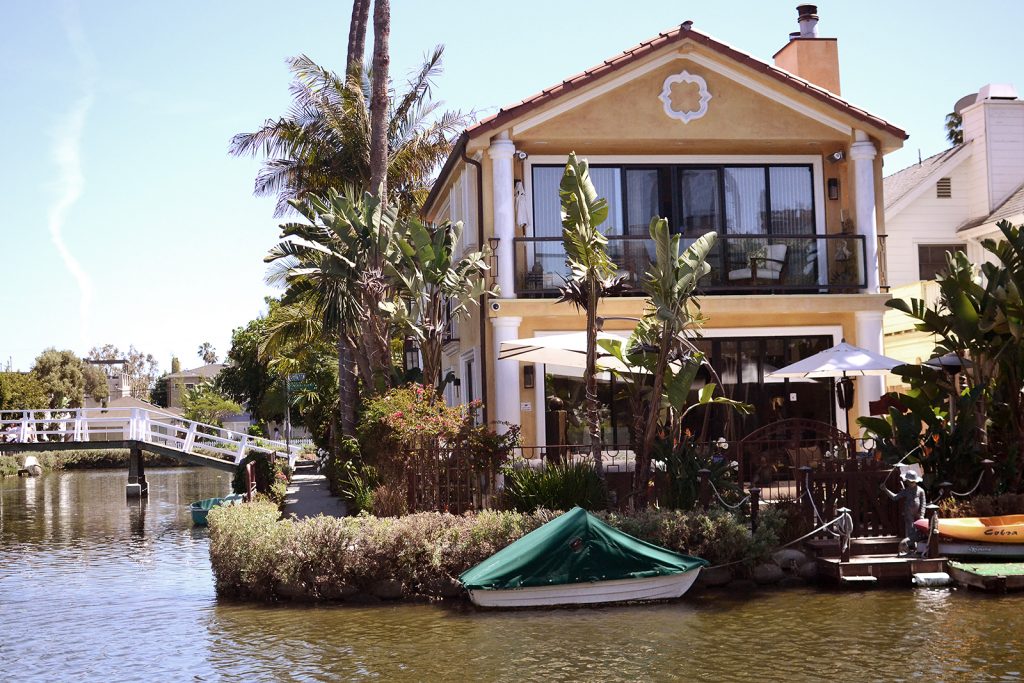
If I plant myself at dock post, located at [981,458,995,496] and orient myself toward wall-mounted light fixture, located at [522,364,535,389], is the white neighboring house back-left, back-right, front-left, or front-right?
front-right

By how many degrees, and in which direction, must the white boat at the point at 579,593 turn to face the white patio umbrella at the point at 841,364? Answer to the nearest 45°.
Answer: approximately 45° to its left

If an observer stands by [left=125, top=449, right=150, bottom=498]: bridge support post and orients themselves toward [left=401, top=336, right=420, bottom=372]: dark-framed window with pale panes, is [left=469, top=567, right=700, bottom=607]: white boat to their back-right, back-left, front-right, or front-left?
front-right

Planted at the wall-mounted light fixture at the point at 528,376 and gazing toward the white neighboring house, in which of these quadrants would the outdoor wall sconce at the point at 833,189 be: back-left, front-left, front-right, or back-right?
front-right

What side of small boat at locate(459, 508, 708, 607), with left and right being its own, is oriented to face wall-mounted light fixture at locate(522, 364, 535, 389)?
left

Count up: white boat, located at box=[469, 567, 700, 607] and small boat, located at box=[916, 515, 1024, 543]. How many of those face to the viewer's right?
1

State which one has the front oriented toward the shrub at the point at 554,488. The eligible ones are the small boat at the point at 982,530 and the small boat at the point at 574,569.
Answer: the small boat at the point at 982,530

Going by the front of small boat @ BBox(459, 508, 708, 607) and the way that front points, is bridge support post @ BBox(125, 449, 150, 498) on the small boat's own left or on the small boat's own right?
on the small boat's own left

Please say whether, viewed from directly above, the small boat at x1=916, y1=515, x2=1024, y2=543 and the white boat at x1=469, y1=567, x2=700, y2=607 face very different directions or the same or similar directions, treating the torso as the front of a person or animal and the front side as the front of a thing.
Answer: very different directions

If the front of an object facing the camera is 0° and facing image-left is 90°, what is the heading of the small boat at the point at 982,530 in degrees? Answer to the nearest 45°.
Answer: approximately 90°

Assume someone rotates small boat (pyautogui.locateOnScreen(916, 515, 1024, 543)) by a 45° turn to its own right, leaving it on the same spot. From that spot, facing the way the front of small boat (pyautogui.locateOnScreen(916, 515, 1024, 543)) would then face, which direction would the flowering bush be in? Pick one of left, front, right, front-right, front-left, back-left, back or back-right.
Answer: front-left

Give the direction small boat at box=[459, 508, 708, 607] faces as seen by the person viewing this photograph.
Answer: facing to the right of the viewer
